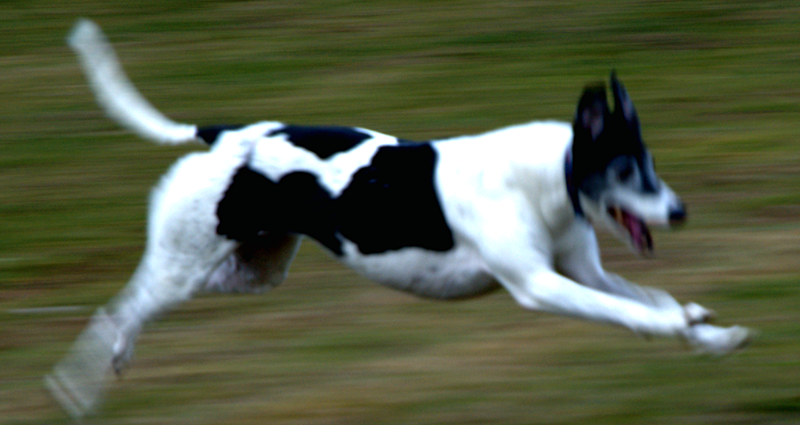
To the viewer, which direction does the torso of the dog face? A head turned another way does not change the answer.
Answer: to the viewer's right
